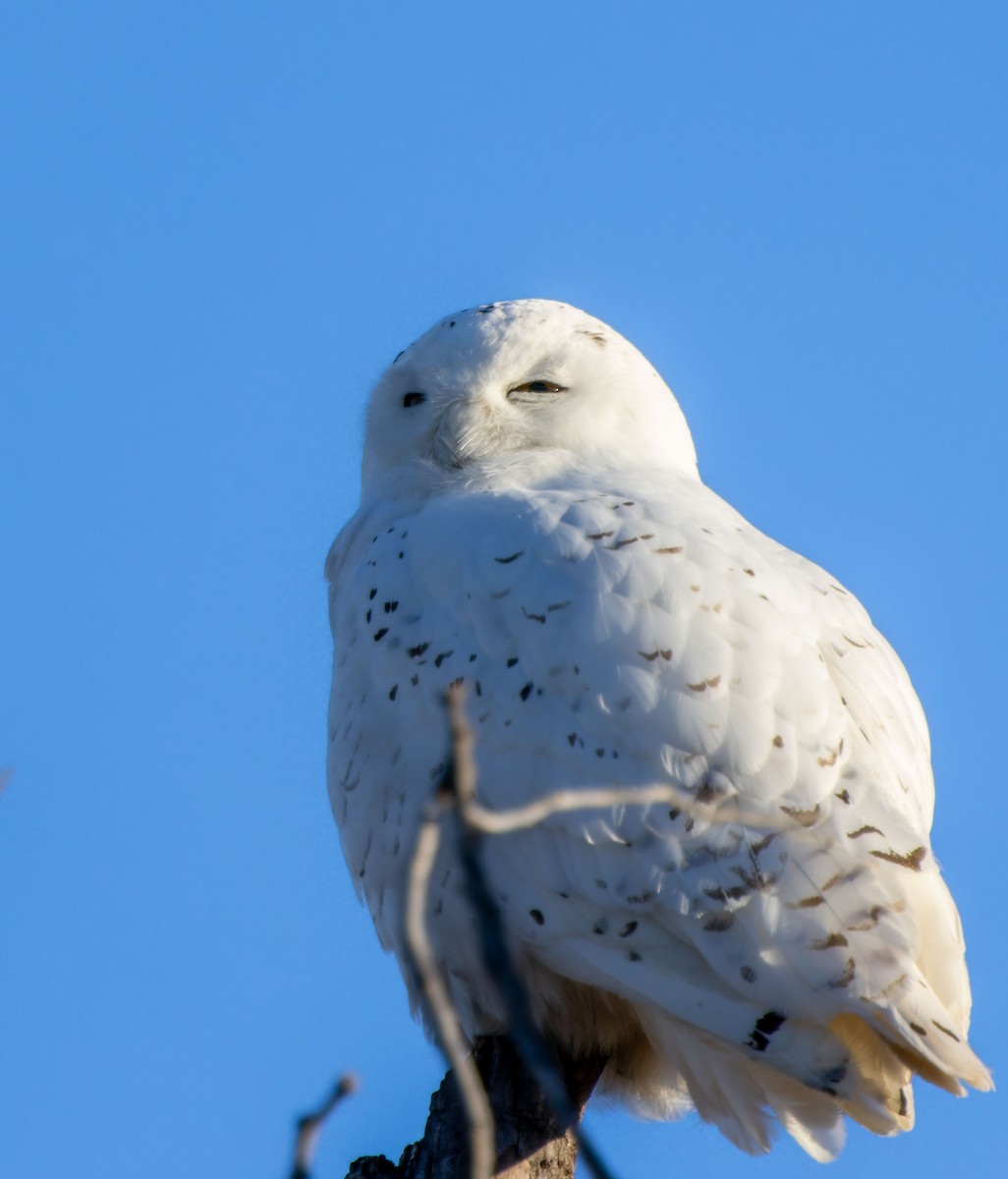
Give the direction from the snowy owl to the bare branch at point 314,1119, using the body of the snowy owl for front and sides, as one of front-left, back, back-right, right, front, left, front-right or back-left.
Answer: front-left

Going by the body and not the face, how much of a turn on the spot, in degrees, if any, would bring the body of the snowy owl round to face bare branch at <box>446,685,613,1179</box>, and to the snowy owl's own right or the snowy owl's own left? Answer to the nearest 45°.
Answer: approximately 45° to the snowy owl's own left
